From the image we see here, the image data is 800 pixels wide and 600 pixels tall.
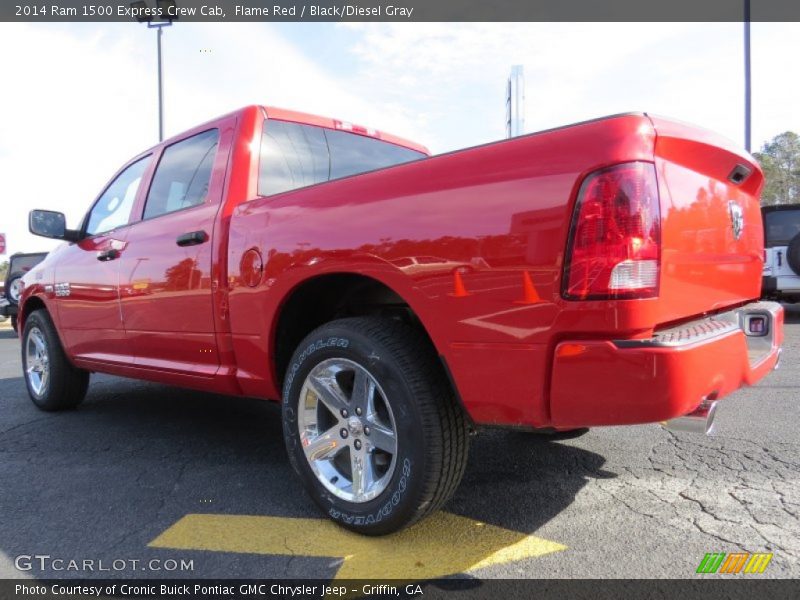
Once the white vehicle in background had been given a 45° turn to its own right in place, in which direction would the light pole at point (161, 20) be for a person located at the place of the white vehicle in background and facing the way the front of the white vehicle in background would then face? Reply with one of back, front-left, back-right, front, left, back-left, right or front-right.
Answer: back-left

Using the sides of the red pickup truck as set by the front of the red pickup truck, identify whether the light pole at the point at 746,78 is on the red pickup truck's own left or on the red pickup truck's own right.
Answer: on the red pickup truck's own right

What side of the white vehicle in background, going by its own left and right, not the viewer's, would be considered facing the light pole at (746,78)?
front

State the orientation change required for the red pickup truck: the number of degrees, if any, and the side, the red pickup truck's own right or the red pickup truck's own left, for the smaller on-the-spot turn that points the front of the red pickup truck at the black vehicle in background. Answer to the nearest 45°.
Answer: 0° — it already faces it

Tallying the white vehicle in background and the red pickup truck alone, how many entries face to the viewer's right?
0

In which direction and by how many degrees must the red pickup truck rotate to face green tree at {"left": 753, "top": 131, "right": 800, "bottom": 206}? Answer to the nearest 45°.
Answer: approximately 90° to its right

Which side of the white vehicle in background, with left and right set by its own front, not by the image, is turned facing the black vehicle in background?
left

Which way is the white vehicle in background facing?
away from the camera

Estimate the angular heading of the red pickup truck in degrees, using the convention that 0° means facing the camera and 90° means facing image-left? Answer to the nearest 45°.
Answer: approximately 135°

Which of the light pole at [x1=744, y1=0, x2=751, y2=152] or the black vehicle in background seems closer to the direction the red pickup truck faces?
the black vehicle in background

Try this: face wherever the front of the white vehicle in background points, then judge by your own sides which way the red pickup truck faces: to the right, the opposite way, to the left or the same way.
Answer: to the left
